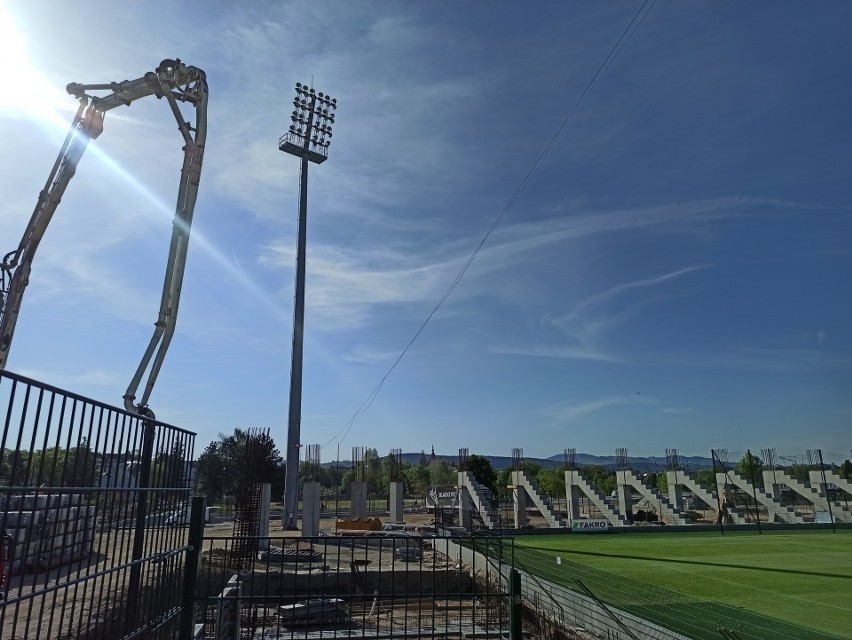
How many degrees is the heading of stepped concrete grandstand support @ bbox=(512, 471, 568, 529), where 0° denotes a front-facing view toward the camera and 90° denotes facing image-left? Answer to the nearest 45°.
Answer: approximately 315°

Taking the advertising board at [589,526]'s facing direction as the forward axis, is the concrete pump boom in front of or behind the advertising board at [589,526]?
in front

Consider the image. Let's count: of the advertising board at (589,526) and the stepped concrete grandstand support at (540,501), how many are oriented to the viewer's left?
0

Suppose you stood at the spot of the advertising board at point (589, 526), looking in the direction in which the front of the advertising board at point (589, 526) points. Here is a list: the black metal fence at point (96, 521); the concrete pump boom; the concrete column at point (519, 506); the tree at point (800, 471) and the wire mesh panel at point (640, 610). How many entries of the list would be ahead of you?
3

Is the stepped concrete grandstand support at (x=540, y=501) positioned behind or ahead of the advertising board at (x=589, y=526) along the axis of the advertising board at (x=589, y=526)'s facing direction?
behind

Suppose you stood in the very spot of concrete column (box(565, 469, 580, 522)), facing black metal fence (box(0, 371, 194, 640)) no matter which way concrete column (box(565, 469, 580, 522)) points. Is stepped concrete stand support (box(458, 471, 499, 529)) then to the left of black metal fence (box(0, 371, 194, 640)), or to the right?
right

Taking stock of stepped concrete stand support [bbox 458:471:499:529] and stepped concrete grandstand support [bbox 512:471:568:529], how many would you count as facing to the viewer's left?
0

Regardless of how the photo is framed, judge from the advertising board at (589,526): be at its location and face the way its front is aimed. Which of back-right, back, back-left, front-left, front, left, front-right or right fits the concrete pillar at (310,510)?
front-right

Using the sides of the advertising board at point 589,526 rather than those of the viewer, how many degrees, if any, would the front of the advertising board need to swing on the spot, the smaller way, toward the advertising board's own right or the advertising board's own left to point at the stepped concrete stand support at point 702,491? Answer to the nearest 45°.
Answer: approximately 135° to the advertising board's own left

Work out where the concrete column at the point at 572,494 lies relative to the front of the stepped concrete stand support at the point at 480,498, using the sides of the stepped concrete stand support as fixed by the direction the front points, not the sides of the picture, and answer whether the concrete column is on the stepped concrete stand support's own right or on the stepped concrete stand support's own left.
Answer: on the stepped concrete stand support's own left

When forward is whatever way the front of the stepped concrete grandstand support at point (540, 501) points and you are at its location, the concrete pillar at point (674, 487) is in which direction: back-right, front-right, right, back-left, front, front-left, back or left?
left

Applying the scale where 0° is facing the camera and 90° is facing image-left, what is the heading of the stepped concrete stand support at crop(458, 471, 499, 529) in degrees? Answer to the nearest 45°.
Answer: approximately 315°
